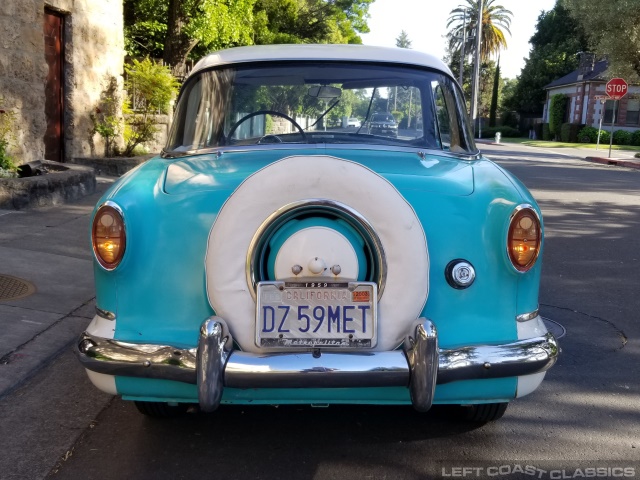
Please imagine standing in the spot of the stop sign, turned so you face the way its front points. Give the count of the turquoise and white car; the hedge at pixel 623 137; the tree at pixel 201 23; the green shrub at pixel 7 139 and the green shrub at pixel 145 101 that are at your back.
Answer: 1

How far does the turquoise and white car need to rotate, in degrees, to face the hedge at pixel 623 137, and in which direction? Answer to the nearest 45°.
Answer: approximately 45° to its right

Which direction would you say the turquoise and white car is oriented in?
away from the camera

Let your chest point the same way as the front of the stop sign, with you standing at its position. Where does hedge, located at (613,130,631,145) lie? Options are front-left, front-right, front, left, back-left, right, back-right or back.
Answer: back

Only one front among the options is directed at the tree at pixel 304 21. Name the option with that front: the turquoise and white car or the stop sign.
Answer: the turquoise and white car

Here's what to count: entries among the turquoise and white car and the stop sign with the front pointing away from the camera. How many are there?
1

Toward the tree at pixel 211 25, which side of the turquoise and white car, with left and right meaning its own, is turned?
front

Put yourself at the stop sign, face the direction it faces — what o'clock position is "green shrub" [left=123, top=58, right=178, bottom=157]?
The green shrub is roughly at 1 o'clock from the stop sign.

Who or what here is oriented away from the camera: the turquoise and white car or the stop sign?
the turquoise and white car

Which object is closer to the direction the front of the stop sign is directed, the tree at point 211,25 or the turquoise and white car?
the turquoise and white car

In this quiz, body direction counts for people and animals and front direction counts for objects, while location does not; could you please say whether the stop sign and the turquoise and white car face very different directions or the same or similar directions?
very different directions

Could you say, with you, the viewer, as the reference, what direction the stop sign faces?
facing the viewer

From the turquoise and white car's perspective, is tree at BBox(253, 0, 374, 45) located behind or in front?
in front
